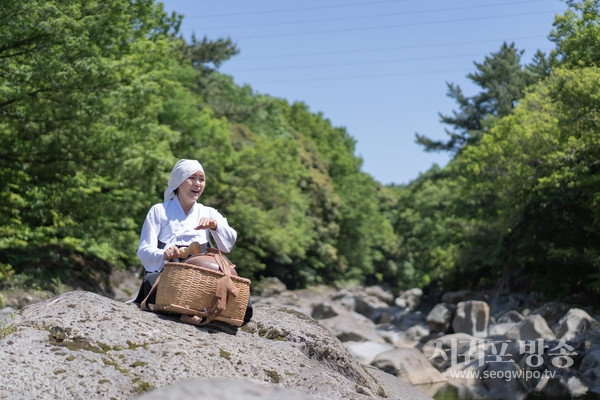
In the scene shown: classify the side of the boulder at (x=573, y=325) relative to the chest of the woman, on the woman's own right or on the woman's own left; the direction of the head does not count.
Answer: on the woman's own left

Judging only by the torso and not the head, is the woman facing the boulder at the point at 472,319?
no

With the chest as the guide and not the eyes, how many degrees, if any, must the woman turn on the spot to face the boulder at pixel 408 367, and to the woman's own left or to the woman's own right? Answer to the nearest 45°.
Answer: approximately 90° to the woman's own left

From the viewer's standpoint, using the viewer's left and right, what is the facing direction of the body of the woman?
facing the viewer and to the right of the viewer

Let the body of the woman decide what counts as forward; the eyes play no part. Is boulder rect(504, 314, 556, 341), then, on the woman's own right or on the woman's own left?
on the woman's own left

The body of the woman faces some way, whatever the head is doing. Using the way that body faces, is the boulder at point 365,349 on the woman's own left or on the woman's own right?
on the woman's own left

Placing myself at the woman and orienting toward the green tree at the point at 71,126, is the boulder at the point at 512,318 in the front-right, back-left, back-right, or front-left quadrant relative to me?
front-right

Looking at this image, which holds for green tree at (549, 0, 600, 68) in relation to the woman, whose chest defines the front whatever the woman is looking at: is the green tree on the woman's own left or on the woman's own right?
on the woman's own left

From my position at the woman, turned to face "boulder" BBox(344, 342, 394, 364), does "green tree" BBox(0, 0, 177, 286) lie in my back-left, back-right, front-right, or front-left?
front-left

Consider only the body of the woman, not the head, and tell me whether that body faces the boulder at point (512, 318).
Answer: no
